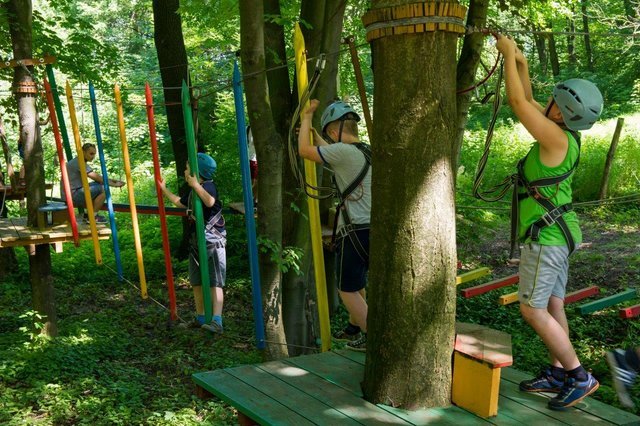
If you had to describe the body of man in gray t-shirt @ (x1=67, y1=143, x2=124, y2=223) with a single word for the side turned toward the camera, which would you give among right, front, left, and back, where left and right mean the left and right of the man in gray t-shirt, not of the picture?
right

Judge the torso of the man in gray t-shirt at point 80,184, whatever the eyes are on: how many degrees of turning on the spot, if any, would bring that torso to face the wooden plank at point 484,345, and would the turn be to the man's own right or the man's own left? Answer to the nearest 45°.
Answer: approximately 90° to the man's own right

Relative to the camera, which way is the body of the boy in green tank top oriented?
to the viewer's left

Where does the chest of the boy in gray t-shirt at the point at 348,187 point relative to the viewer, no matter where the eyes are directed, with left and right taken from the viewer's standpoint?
facing away from the viewer and to the left of the viewer

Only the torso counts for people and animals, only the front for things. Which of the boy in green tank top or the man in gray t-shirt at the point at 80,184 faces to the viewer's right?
the man in gray t-shirt

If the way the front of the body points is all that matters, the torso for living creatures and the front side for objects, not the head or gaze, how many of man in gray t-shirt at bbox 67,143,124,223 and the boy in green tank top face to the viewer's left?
1
